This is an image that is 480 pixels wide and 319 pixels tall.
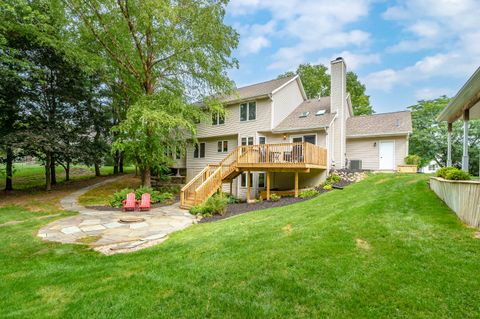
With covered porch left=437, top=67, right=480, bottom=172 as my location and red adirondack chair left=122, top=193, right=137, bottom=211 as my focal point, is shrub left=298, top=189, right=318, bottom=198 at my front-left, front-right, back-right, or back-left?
front-right

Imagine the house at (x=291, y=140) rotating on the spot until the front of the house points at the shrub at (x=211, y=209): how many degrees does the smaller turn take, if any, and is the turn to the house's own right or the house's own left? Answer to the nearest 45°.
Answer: approximately 180°

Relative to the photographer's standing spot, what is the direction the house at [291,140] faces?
facing away from the viewer and to the right of the viewer

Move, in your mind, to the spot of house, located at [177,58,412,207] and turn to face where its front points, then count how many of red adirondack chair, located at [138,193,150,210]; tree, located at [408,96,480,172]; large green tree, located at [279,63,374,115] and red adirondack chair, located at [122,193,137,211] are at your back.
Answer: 2

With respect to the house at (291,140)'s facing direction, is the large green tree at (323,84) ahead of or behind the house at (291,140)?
ahead

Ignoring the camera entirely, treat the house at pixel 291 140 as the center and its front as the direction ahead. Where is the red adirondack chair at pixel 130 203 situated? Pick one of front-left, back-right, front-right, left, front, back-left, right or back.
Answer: back
